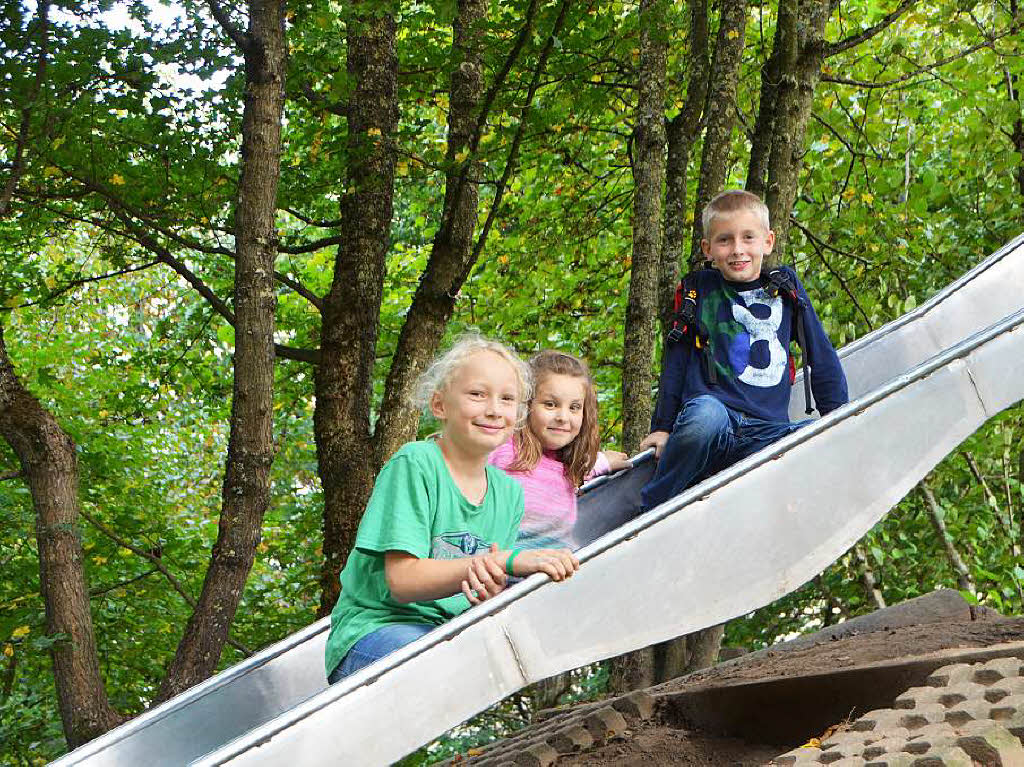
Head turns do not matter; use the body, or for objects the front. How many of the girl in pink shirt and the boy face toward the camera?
2

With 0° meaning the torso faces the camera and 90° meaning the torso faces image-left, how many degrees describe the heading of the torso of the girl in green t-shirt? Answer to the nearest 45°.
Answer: approximately 315°

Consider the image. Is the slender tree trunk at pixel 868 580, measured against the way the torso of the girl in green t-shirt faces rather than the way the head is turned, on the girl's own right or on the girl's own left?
on the girl's own left

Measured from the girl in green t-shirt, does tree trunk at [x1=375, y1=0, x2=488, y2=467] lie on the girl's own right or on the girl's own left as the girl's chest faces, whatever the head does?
on the girl's own left

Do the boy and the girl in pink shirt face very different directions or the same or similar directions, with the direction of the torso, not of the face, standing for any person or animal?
same or similar directions

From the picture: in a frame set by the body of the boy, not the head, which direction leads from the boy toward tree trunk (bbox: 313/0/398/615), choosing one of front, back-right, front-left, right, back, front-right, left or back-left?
back-right

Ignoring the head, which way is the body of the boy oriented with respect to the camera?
toward the camera

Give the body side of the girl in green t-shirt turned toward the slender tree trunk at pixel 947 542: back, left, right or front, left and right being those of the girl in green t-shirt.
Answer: left

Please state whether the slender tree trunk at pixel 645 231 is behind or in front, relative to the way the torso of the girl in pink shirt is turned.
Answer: behind

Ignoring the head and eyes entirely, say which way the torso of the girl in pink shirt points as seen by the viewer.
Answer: toward the camera

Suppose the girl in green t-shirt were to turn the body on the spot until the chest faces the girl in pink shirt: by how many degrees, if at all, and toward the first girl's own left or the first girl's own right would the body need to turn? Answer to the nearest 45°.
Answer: approximately 135° to the first girl's own left

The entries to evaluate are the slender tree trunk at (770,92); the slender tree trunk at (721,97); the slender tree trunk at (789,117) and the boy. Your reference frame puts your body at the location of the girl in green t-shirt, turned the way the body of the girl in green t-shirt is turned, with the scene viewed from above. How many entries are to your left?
4

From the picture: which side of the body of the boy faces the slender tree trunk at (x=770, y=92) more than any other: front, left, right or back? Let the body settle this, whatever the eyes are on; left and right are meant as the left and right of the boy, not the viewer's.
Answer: back

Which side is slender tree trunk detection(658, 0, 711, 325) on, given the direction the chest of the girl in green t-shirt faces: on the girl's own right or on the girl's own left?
on the girl's own left
